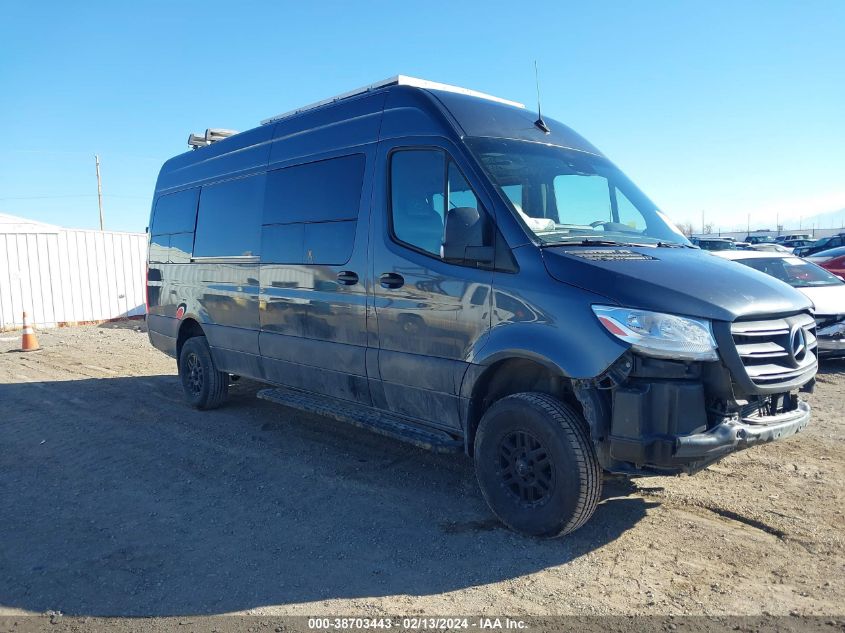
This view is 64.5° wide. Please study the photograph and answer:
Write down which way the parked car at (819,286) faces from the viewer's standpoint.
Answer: facing the viewer and to the right of the viewer

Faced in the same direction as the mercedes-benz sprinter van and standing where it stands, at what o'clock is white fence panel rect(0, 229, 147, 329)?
The white fence panel is roughly at 6 o'clock from the mercedes-benz sprinter van.

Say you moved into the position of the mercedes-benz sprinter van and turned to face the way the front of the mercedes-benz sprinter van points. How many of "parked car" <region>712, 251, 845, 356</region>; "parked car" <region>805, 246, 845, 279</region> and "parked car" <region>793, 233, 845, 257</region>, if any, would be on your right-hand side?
0

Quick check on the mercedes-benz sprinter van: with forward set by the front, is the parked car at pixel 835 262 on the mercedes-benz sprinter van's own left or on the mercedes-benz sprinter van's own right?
on the mercedes-benz sprinter van's own left

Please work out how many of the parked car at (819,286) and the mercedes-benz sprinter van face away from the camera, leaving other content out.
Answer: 0

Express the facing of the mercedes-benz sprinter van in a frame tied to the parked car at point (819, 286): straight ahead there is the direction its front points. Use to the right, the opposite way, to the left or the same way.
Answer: the same way

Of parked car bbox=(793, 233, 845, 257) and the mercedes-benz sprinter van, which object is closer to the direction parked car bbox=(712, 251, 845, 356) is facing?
the mercedes-benz sprinter van

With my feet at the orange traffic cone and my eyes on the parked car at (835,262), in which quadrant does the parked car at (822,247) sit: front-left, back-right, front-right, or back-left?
front-left

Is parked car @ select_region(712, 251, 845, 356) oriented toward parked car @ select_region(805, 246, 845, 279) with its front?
no

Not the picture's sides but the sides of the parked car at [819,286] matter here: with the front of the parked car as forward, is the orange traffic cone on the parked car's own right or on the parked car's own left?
on the parked car's own right

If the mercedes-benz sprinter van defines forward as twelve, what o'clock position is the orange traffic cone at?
The orange traffic cone is roughly at 6 o'clock from the mercedes-benz sprinter van.

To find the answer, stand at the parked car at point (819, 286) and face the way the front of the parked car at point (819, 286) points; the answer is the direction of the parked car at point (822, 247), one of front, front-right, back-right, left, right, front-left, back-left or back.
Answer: back-left

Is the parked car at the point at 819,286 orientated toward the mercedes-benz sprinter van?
no

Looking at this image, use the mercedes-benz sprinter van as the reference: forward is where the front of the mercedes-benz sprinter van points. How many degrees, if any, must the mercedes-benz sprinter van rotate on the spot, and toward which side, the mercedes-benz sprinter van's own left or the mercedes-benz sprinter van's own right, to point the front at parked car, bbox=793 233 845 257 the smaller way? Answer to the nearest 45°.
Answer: approximately 90° to the mercedes-benz sprinter van's own left

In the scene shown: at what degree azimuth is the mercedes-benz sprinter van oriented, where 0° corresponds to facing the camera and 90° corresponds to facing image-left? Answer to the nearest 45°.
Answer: approximately 315°

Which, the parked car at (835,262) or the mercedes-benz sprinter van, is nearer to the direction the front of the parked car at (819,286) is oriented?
the mercedes-benz sprinter van

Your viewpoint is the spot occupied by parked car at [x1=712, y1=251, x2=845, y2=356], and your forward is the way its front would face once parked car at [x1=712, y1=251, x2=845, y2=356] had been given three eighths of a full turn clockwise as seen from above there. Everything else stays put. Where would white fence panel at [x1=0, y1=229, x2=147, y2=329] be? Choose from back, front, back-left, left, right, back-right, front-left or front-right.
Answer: front

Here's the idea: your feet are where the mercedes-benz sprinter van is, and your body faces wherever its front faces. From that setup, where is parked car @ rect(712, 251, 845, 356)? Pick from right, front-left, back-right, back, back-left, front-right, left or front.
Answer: left
